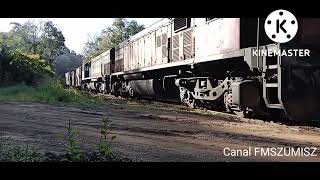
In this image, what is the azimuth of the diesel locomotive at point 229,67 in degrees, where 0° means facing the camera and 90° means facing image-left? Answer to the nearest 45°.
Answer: approximately 315°
